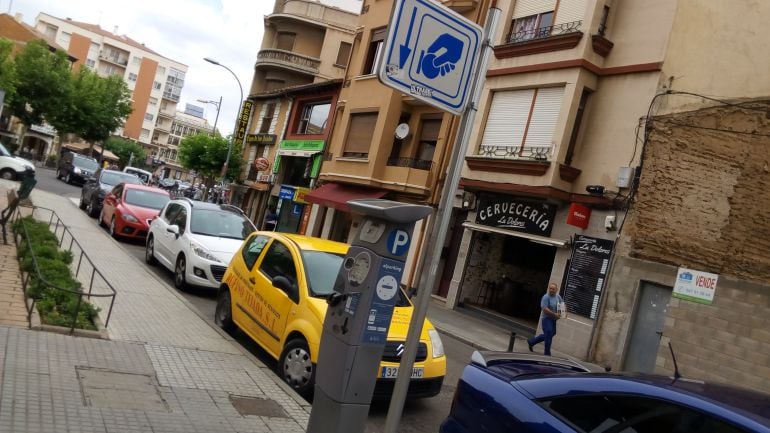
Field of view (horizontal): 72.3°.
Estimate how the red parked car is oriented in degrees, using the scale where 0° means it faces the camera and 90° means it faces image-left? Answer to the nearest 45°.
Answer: approximately 315°

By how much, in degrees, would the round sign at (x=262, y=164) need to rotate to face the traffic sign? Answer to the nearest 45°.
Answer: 0° — it already faces it

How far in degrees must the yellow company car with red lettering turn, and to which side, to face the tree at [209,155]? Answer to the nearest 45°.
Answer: approximately 135° to its left

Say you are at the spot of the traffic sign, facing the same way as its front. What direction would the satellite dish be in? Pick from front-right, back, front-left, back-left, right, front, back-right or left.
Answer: back

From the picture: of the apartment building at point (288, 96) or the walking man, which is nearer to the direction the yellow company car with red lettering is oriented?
the walking man

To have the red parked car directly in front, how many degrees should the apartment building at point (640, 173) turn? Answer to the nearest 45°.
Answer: approximately 45° to its right

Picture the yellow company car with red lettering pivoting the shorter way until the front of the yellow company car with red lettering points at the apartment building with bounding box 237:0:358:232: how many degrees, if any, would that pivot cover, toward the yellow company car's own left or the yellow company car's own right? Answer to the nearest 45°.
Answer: approximately 135° to the yellow company car's own left

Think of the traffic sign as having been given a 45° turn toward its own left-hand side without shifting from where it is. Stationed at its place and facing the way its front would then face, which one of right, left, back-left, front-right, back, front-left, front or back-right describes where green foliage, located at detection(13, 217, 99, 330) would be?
back

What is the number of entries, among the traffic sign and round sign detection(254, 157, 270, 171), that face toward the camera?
2

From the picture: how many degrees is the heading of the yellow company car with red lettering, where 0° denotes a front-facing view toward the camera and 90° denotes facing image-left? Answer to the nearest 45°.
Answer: approximately 315°

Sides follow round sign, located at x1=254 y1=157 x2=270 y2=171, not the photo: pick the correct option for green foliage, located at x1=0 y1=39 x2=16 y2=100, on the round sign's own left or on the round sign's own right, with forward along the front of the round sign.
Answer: on the round sign's own right
